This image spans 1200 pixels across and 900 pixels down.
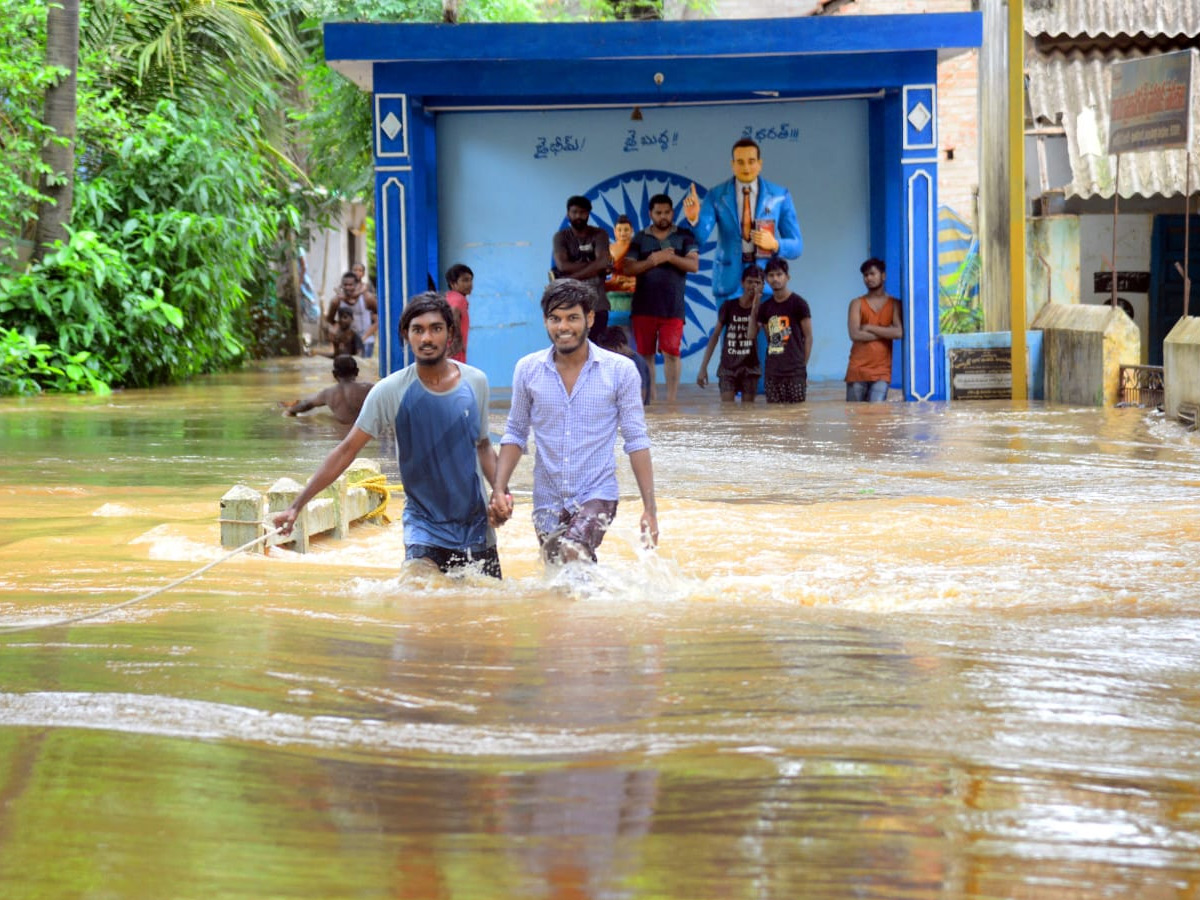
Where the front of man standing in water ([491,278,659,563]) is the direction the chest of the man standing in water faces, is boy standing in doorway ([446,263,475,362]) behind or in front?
behind

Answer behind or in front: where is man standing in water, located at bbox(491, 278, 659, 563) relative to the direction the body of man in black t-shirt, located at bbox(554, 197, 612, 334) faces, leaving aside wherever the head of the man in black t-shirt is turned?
in front

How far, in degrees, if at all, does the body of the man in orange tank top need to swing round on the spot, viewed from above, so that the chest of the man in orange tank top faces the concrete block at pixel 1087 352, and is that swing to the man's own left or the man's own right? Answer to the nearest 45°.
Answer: approximately 90° to the man's own left

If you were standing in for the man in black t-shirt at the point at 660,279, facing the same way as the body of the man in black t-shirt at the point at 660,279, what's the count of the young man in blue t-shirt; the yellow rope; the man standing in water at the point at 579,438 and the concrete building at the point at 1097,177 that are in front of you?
3

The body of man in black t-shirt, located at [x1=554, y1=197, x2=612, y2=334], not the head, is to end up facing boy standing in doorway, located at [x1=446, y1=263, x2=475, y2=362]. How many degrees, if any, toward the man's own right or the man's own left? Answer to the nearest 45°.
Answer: approximately 45° to the man's own right

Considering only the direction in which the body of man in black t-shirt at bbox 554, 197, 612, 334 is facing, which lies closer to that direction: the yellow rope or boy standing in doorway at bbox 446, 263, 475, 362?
the yellow rope

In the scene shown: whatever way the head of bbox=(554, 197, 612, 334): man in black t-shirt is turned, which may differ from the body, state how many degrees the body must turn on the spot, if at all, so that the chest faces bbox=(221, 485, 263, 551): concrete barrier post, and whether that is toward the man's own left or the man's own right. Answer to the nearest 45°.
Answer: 0° — they already face it

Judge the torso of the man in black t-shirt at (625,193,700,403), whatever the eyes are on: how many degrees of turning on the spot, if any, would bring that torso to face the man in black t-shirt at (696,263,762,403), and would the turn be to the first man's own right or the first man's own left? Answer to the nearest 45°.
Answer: approximately 90° to the first man's own left
